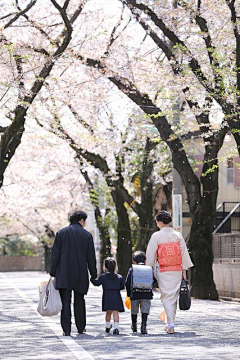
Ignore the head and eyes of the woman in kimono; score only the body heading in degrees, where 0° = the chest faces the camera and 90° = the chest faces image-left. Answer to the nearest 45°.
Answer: approximately 180°

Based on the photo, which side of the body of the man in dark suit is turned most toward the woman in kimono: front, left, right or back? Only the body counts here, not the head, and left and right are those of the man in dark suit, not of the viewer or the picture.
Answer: right

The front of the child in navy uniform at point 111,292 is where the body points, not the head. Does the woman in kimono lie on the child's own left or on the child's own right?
on the child's own right

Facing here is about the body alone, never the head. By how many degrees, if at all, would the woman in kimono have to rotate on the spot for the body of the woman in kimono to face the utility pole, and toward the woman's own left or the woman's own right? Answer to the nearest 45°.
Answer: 0° — they already face it

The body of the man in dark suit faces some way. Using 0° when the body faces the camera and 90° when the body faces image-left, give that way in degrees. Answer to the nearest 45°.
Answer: approximately 180°

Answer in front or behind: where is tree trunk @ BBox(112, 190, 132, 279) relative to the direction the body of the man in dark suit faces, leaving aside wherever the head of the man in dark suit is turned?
in front

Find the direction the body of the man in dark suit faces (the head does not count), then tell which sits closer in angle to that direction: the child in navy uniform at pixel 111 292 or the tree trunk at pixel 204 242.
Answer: the tree trunk

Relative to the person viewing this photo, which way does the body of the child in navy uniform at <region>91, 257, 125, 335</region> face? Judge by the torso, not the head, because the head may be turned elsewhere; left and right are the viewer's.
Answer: facing away from the viewer

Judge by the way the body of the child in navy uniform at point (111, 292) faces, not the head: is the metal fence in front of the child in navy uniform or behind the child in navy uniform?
in front

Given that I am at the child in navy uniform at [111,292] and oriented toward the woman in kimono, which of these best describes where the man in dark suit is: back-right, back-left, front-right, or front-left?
back-right
